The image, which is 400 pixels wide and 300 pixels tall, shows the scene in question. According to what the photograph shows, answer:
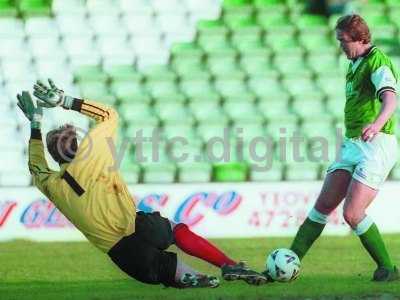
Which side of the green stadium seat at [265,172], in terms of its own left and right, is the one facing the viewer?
front

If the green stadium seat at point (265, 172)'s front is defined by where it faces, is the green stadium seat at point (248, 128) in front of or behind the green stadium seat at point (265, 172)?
behind

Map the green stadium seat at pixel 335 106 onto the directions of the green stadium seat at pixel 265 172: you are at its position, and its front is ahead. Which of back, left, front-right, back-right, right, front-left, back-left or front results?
back-left

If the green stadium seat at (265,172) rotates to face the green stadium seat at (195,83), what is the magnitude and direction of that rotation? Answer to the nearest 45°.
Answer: approximately 135° to its right

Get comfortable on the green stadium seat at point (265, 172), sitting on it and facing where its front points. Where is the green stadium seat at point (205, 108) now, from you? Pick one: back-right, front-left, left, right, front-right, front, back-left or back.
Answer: back-right

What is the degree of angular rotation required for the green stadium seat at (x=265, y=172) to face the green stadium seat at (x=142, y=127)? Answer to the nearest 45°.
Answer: approximately 90° to its right

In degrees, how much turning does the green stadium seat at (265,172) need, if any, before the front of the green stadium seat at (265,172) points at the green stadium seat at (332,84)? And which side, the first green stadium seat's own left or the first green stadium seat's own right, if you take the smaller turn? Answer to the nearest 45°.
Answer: approximately 135° to the first green stadium seat's own left

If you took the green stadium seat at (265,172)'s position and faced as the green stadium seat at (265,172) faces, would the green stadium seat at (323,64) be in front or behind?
behind

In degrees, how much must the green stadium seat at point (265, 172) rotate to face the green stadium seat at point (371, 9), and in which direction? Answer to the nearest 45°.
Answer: approximately 135° to its left
